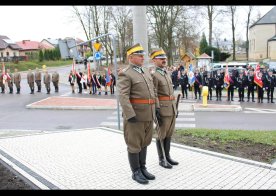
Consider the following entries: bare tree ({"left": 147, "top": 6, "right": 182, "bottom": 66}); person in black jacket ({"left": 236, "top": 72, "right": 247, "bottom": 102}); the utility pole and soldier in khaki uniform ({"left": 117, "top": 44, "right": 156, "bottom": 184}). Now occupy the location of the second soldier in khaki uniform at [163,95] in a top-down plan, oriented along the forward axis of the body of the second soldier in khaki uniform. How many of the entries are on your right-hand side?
1

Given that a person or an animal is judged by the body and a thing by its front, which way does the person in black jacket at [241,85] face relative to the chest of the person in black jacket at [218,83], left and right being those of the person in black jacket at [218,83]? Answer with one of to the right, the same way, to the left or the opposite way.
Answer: the same way

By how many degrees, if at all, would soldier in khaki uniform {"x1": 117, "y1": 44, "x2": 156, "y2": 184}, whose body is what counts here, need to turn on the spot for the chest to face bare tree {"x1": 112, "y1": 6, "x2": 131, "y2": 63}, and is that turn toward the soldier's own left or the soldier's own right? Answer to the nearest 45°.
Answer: approximately 135° to the soldier's own left

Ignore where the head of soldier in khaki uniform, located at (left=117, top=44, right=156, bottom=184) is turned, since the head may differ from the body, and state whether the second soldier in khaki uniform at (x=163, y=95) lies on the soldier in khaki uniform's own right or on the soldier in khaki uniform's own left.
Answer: on the soldier in khaki uniform's own left

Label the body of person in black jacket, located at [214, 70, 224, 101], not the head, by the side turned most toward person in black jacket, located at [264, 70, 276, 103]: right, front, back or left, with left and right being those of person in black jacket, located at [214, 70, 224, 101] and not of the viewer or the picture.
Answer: left

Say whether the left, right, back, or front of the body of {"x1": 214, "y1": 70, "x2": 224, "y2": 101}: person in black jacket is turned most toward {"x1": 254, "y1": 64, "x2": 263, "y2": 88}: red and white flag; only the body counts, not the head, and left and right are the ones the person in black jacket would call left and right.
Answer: left

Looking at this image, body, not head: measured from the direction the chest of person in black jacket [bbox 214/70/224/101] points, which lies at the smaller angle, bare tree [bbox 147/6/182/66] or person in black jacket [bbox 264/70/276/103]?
the person in black jacket

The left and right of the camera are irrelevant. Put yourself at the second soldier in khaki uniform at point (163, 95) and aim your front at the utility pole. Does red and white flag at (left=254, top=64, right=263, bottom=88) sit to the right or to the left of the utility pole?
right

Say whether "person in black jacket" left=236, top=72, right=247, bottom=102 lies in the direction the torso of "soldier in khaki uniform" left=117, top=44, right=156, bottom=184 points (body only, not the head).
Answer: no

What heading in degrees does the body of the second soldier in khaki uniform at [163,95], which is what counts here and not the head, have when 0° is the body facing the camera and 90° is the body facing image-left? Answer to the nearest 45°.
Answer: approximately 315°

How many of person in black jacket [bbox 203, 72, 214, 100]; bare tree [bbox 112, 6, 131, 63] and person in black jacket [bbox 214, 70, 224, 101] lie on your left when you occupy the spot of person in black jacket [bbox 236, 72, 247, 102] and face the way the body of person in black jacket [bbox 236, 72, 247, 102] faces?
0

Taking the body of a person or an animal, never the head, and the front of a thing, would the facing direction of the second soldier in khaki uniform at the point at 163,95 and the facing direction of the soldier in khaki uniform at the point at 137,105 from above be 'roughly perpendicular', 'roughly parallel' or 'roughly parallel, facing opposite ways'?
roughly parallel

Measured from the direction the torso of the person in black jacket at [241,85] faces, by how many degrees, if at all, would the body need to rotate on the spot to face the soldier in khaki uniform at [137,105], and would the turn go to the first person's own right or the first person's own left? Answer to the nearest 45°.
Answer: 0° — they already face them

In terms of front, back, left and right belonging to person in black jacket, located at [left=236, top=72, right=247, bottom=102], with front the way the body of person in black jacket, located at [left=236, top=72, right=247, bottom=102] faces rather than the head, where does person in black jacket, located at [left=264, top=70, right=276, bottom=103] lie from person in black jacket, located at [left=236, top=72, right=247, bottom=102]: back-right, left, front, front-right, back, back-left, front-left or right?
left

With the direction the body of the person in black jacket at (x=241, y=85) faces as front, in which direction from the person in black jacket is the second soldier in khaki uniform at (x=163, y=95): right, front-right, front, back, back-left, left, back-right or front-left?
front

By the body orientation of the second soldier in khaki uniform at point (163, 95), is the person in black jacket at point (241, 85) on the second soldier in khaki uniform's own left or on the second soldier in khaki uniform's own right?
on the second soldier in khaki uniform's own left

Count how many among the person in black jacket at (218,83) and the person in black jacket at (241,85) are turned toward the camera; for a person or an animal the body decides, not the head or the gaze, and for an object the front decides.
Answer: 2

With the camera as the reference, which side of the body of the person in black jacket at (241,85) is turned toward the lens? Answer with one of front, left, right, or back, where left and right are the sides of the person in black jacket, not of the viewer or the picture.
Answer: front

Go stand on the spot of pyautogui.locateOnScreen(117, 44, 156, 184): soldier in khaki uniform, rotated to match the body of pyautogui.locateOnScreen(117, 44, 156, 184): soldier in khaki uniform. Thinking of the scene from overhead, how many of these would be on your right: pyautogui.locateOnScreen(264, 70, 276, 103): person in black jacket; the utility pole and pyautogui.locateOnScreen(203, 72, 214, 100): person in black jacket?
0
